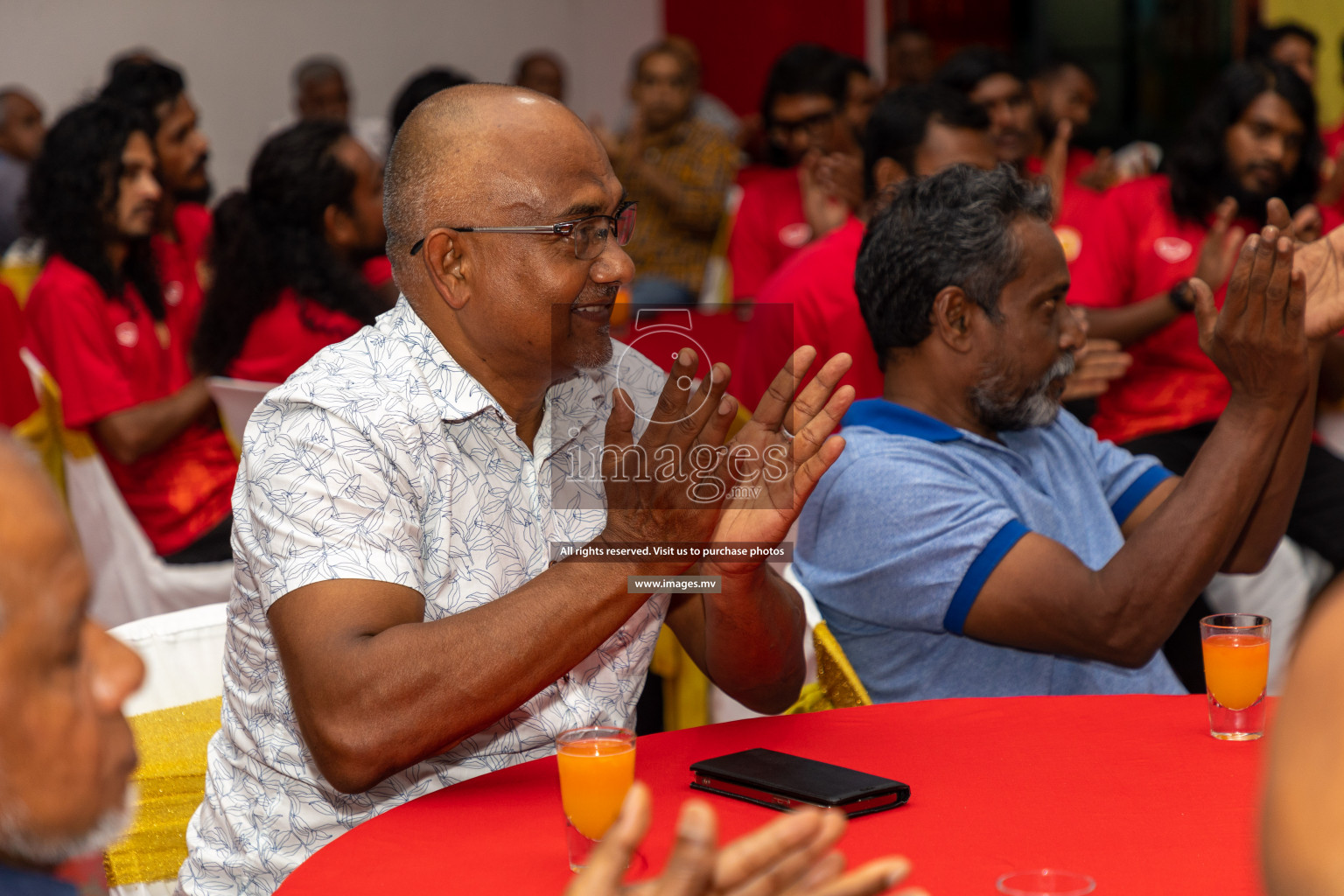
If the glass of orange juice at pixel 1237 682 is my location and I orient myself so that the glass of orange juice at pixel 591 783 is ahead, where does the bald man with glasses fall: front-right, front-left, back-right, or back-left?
front-right

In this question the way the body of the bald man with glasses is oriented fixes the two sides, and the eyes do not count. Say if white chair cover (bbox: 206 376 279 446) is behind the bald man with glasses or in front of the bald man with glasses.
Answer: behind

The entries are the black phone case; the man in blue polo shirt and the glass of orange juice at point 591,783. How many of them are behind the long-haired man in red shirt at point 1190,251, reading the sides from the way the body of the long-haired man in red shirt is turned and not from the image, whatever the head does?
0

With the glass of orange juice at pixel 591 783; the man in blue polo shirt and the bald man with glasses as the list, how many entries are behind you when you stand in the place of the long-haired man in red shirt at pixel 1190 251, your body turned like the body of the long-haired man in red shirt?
0

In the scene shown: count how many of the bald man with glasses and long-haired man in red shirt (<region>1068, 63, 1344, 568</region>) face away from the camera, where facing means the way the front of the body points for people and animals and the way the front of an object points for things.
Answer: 0

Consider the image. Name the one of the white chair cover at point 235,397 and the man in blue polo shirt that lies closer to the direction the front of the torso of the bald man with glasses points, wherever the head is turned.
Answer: the man in blue polo shirt

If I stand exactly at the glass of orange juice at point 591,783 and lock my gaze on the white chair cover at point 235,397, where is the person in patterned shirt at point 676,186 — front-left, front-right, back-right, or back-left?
front-right

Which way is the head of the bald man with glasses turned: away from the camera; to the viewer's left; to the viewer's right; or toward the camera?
to the viewer's right

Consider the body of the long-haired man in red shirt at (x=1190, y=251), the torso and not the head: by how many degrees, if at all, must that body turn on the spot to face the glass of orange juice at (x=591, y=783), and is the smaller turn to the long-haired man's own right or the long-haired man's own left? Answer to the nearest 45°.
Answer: approximately 45° to the long-haired man's own right

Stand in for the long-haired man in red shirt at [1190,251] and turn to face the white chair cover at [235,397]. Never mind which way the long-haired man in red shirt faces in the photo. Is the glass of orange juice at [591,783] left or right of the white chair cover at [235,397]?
left

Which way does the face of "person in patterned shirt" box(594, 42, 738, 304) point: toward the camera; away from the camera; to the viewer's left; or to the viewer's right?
toward the camera

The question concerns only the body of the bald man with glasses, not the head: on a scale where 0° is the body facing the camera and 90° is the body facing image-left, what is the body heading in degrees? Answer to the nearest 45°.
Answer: approximately 315°

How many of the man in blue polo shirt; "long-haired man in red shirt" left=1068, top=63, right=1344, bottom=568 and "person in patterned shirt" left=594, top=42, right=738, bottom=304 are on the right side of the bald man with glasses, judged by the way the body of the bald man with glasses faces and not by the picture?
0

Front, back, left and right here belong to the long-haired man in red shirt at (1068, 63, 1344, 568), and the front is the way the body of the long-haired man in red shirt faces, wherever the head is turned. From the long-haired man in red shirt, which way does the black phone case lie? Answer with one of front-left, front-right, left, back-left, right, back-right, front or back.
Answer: front-right
